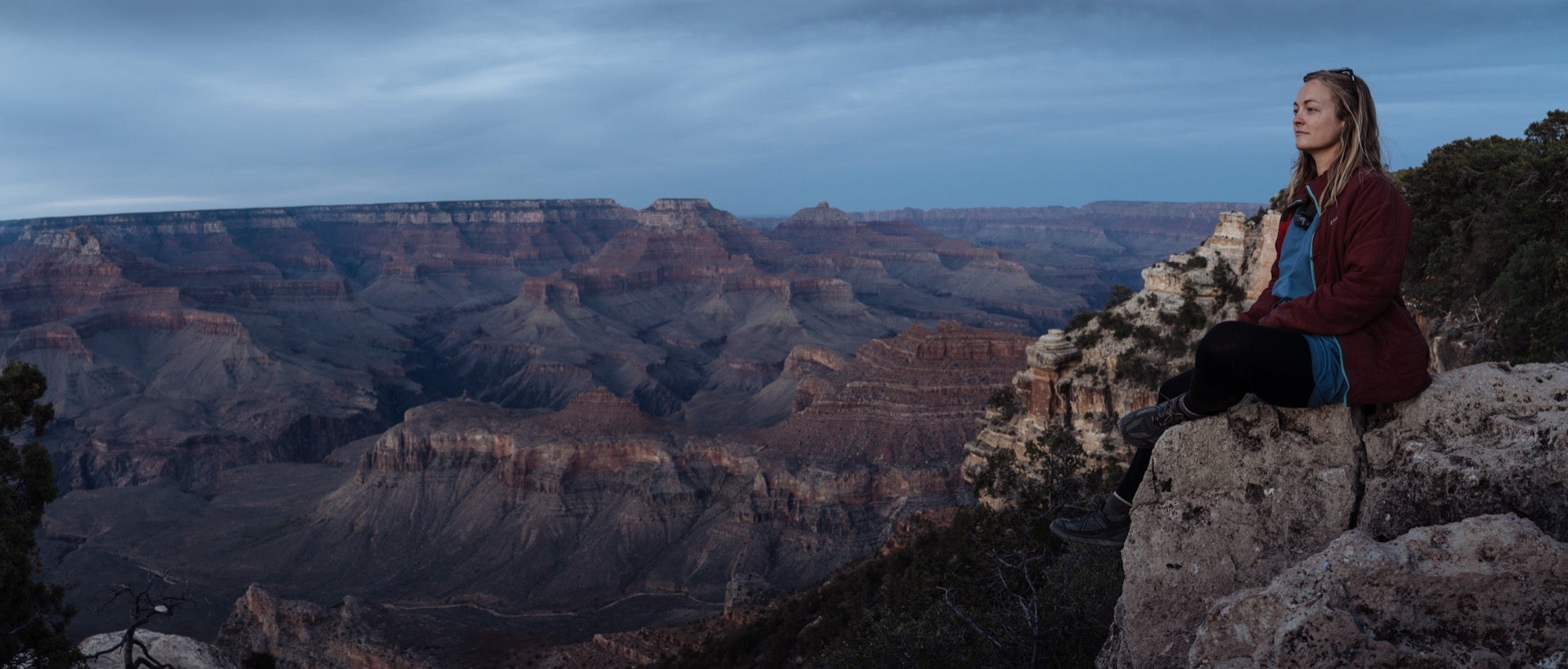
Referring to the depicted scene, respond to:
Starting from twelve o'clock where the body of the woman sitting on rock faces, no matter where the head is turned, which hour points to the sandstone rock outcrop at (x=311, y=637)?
The sandstone rock outcrop is roughly at 1 o'clock from the woman sitting on rock.

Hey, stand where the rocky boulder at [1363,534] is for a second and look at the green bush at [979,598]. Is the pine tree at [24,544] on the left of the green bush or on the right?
left

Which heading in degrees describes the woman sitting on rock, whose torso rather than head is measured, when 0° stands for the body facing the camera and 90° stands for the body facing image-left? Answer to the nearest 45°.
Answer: approximately 90°

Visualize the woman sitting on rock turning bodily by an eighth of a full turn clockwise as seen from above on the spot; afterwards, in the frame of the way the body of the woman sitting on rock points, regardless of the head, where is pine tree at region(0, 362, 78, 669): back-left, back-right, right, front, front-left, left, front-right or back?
front-left

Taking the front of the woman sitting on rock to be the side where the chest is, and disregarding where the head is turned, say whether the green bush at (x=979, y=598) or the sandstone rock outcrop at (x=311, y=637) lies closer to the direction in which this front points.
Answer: the sandstone rock outcrop

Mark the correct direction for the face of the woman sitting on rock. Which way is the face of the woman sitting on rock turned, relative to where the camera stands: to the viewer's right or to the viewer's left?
to the viewer's left
